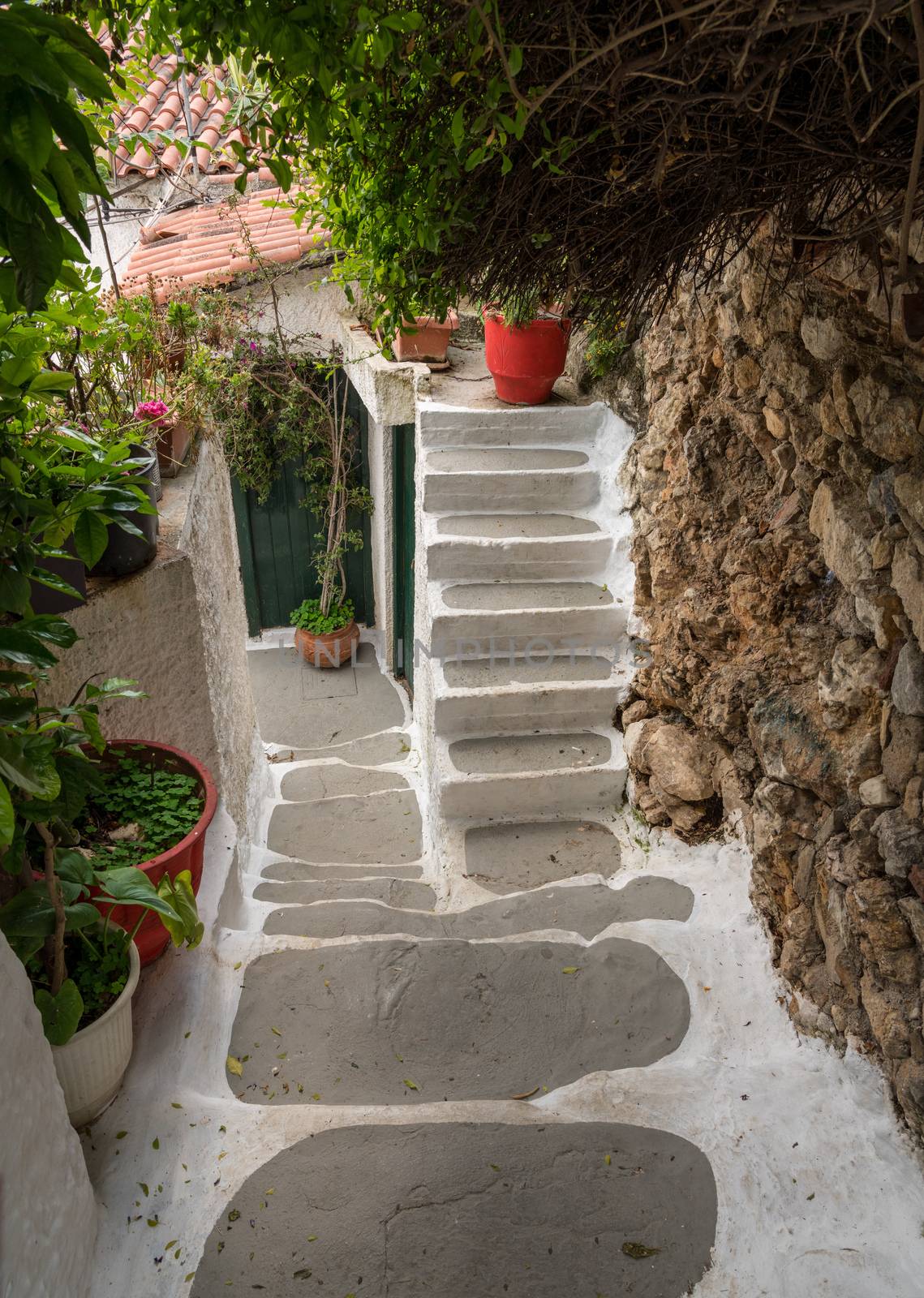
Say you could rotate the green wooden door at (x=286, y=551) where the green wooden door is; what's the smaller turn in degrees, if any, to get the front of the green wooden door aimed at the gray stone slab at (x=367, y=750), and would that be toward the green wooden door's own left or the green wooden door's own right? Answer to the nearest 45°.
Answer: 0° — it already faces it

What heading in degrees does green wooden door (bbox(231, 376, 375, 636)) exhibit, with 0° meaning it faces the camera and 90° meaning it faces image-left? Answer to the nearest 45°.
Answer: approximately 0°

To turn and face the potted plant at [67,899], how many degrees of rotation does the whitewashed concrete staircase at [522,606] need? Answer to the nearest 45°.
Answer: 0° — it already faces it

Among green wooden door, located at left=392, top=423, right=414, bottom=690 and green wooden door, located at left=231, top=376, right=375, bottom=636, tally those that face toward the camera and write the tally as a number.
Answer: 1

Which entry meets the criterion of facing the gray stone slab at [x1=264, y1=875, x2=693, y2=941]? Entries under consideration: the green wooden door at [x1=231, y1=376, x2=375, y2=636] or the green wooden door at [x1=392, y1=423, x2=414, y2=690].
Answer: the green wooden door at [x1=231, y1=376, x2=375, y2=636]

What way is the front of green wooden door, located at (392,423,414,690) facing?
to the viewer's left

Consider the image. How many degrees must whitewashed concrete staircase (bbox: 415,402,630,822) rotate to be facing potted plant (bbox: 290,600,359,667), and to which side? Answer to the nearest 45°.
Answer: approximately 135° to its right

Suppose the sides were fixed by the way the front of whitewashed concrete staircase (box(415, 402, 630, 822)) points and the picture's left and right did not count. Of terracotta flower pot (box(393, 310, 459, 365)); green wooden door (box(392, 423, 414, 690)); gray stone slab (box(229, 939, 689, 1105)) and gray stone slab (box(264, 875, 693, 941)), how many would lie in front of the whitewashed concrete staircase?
2

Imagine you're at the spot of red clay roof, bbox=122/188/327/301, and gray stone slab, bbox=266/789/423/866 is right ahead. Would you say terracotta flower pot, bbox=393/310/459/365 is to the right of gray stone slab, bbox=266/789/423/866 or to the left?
left

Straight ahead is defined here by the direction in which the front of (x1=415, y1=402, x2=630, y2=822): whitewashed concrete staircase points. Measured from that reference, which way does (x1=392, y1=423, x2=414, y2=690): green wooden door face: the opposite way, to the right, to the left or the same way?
to the right

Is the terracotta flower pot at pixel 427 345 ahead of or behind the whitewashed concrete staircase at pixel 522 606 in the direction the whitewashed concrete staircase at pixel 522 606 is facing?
behind

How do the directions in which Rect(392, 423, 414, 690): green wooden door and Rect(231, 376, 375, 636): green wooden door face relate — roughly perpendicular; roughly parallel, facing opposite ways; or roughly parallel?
roughly perpendicular
